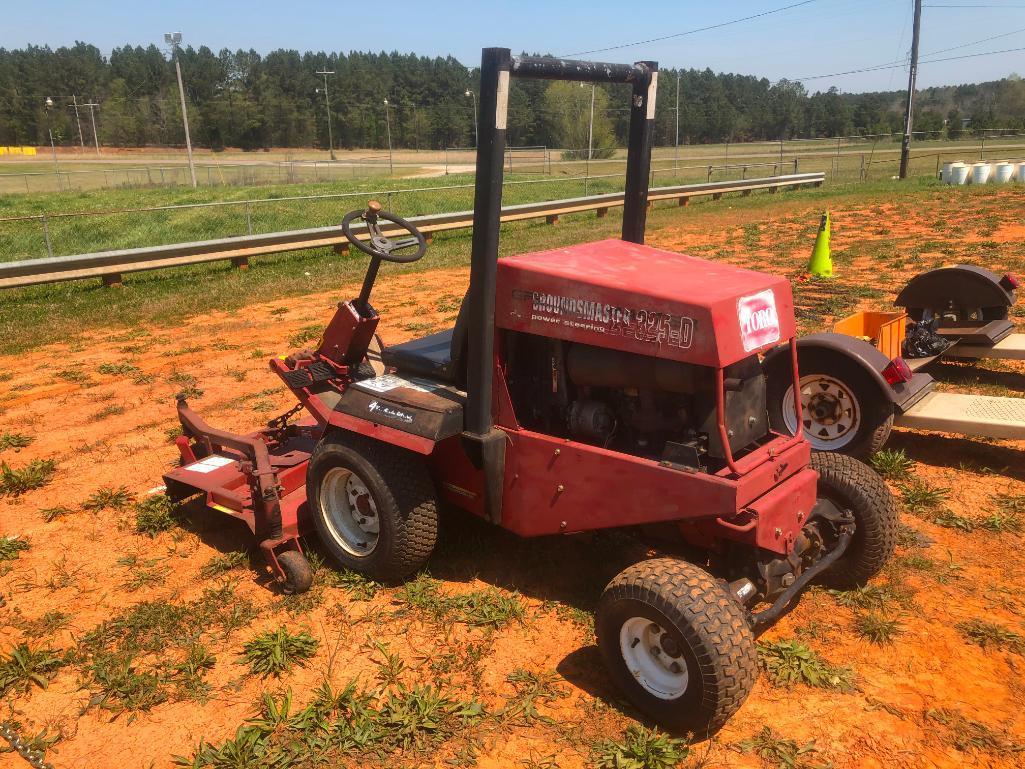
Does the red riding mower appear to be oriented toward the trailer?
no

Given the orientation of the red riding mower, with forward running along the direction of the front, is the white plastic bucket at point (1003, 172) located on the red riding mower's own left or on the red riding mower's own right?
on the red riding mower's own right

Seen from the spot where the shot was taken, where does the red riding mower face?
facing away from the viewer and to the left of the viewer

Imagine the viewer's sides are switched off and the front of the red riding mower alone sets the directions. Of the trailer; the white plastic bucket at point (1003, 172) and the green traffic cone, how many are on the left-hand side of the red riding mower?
0

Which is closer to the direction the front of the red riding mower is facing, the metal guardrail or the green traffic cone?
the metal guardrail

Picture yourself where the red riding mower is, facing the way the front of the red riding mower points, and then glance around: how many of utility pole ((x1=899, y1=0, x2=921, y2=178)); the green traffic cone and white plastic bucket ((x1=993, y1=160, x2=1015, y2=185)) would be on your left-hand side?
0

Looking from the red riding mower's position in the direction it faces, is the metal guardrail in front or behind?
in front

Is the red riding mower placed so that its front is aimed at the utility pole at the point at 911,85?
no

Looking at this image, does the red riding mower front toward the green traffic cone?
no
